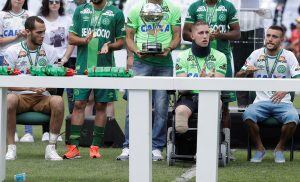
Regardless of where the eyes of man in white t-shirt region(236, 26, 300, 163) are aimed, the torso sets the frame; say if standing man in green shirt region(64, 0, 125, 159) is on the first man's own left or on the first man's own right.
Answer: on the first man's own right

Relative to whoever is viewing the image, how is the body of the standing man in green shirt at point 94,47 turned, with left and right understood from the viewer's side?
facing the viewer

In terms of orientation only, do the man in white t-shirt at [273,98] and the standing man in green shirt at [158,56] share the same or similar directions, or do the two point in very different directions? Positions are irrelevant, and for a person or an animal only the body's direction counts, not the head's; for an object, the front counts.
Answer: same or similar directions

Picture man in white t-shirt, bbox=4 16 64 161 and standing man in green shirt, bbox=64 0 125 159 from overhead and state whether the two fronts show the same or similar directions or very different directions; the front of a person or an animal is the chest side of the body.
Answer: same or similar directions

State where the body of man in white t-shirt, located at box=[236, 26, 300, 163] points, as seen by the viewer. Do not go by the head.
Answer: toward the camera

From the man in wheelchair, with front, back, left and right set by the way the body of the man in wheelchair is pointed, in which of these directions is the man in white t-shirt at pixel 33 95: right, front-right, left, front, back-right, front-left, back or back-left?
right

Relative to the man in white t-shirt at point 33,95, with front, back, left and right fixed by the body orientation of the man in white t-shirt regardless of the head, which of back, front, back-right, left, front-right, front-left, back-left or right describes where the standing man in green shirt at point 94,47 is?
left

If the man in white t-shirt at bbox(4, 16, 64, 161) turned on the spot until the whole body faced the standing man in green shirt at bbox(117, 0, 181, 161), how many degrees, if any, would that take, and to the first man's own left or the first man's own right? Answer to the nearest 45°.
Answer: approximately 90° to the first man's own left

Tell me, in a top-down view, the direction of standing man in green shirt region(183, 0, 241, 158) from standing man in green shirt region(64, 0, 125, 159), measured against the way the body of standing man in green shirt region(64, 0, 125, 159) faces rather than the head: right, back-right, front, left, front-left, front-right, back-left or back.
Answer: left

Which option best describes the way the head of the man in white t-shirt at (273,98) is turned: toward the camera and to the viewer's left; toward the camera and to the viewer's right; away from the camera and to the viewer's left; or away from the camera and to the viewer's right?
toward the camera and to the viewer's left

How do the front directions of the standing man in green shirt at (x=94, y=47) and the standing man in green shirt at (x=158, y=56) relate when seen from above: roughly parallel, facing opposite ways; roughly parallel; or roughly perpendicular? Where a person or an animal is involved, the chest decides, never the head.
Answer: roughly parallel

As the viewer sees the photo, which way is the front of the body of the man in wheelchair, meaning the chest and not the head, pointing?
toward the camera

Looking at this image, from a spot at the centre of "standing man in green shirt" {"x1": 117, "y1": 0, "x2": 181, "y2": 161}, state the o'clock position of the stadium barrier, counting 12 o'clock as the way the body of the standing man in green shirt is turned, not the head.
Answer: The stadium barrier is roughly at 12 o'clock from the standing man in green shirt.

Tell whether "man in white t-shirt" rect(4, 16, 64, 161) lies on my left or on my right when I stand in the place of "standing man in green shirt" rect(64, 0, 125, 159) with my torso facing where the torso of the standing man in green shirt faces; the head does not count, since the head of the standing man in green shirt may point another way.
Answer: on my right
